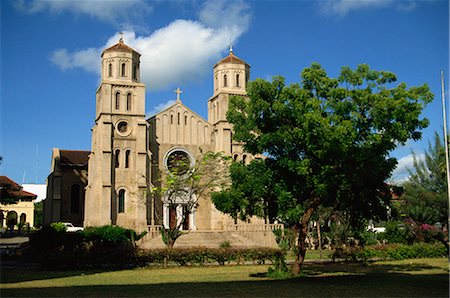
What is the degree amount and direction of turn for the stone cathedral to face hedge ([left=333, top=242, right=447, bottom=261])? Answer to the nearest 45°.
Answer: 0° — it already faces it

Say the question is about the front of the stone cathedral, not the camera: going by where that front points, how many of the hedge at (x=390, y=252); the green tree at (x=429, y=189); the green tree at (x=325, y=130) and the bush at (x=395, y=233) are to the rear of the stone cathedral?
0

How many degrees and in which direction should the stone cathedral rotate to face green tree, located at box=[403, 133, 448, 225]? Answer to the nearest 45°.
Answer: approximately 45° to its left

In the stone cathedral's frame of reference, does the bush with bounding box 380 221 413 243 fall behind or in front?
in front

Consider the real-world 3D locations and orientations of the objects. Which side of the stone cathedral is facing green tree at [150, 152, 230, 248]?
front

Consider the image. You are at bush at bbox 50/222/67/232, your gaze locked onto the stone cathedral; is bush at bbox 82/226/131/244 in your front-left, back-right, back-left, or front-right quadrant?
front-right

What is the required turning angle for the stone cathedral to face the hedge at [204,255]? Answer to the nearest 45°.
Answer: approximately 45° to its right

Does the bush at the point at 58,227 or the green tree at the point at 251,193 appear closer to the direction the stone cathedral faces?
the green tree

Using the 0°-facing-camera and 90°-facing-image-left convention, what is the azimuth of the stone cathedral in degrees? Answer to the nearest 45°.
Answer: approximately 315°

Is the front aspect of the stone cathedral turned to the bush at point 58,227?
no
